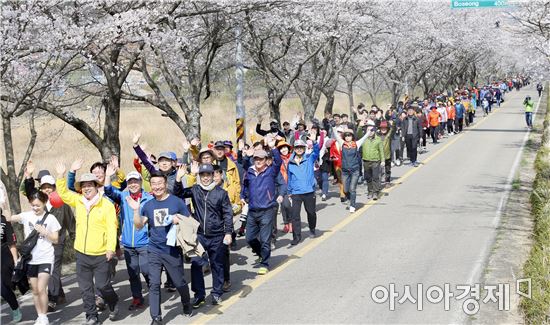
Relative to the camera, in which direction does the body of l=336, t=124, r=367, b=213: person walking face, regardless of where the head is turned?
toward the camera

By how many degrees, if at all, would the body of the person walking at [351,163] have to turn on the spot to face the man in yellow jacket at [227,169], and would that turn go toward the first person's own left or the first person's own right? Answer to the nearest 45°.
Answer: approximately 45° to the first person's own right

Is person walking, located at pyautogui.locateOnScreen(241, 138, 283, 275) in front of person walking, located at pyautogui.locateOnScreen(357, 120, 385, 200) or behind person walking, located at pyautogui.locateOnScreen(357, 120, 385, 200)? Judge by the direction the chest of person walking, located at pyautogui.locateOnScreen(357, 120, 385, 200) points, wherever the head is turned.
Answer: in front

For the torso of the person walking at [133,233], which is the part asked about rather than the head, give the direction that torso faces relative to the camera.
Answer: toward the camera

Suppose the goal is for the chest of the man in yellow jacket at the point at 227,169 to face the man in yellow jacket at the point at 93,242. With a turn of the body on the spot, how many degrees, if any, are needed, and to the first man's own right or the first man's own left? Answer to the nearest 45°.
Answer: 0° — they already face them

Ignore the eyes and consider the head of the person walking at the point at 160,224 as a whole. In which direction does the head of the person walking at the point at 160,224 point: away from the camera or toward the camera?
toward the camera

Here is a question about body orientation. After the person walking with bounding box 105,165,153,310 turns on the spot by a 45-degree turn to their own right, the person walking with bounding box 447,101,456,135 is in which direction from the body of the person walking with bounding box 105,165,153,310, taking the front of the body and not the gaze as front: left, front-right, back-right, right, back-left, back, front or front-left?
back

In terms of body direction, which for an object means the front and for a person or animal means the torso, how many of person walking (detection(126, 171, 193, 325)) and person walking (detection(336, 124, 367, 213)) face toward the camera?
2

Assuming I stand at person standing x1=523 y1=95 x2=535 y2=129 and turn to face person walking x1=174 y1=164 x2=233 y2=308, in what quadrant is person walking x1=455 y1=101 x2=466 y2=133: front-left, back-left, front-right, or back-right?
front-right

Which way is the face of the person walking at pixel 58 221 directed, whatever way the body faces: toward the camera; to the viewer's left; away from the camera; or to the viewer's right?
toward the camera

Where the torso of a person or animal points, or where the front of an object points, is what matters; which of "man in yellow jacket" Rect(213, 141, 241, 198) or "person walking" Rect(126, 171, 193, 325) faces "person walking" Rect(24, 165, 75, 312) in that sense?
the man in yellow jacket

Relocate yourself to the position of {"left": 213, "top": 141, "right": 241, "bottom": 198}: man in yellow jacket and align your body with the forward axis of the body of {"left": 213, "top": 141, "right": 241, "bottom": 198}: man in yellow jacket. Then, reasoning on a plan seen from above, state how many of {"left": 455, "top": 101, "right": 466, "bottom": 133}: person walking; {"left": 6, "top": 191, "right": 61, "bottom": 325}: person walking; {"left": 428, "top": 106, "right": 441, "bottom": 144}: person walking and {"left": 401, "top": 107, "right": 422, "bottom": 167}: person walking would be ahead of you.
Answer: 1

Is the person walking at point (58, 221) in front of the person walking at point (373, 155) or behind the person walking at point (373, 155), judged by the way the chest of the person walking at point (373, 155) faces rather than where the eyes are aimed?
in front

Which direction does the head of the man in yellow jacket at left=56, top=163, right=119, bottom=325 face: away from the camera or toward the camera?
toward the camera

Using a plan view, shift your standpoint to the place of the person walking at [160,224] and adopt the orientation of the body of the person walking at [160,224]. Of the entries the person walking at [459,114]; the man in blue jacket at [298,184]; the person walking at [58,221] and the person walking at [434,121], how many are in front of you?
0
